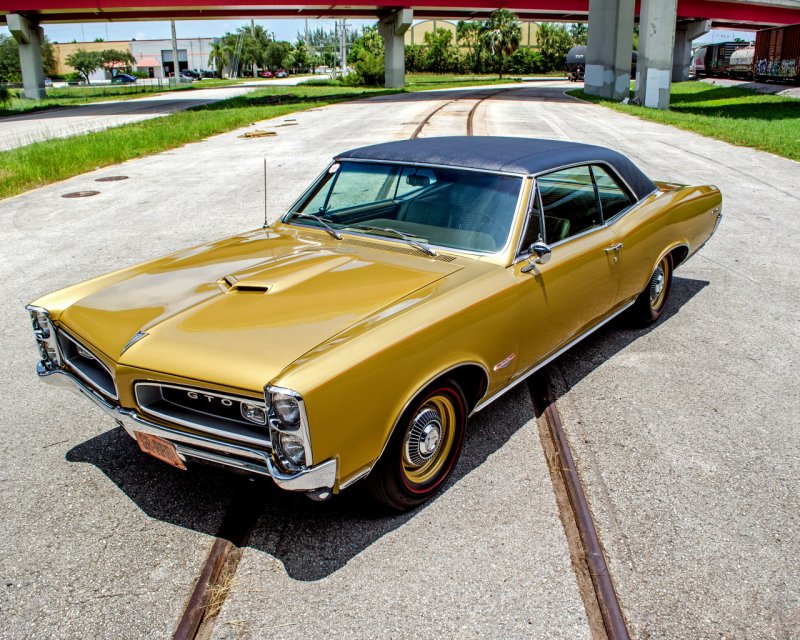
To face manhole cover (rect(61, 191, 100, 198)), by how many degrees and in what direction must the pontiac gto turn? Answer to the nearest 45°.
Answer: approximately 90° to its right

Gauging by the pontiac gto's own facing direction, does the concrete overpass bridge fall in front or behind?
behind

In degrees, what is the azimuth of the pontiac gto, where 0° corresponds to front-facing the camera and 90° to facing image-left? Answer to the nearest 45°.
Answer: approximately 45°

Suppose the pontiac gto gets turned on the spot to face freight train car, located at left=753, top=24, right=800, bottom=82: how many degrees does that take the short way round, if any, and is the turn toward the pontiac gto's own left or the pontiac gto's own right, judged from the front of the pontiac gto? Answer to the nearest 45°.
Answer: approximately 180°
